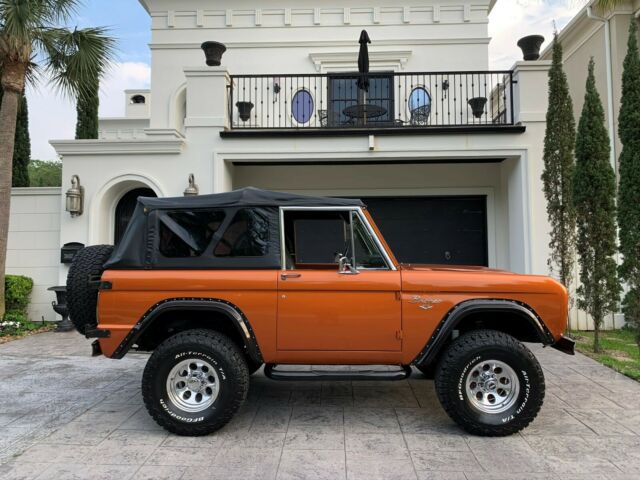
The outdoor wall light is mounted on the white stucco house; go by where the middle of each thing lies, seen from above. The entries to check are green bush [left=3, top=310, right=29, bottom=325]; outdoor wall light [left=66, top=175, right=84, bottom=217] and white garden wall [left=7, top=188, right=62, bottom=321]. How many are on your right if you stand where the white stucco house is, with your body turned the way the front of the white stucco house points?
3

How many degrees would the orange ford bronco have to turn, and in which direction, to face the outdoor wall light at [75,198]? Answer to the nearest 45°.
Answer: approximately 135° to its left

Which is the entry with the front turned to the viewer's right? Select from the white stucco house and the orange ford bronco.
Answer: the orange ford bronco

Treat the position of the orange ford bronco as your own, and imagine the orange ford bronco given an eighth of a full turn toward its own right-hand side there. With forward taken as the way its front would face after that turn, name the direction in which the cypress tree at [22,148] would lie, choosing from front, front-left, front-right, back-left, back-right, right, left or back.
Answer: back

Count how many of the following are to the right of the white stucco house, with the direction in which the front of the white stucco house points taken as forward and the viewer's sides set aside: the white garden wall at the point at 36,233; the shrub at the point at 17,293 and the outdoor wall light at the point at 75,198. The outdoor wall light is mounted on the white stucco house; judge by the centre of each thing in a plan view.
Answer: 3

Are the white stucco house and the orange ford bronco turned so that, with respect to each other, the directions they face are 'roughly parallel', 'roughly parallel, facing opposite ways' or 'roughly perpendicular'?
roughly perpendicular

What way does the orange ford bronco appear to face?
to the viewer's right

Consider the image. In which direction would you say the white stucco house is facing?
toward the camera

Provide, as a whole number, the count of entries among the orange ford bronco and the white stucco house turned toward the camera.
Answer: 1
